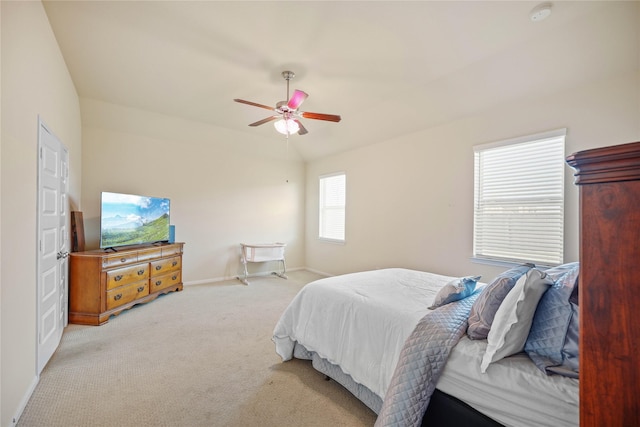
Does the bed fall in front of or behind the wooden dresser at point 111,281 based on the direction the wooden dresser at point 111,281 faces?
in front

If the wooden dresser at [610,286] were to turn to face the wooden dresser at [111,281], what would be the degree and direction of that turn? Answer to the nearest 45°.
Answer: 0° — it already faces it

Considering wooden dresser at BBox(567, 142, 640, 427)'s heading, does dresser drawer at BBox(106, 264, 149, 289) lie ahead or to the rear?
ahead

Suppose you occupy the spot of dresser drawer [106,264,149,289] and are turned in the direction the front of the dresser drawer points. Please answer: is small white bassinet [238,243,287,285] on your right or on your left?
on your left

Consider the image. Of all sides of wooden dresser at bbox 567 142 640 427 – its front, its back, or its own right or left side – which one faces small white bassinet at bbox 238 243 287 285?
front

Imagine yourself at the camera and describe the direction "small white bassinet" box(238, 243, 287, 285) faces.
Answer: facing the viewer and to the right of the viewer

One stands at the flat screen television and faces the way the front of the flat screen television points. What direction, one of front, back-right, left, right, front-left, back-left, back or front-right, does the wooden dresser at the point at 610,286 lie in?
front-right

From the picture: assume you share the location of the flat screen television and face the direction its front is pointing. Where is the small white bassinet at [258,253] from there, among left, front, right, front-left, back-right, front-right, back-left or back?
front-left

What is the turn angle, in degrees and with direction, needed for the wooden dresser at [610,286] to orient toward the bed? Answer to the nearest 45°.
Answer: approximately 45° to its right

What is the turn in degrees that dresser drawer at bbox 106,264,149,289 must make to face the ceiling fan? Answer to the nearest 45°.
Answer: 0° — it already faces it

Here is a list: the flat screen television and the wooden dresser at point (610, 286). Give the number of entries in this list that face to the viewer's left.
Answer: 1

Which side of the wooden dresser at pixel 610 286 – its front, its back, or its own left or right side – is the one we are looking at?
left
